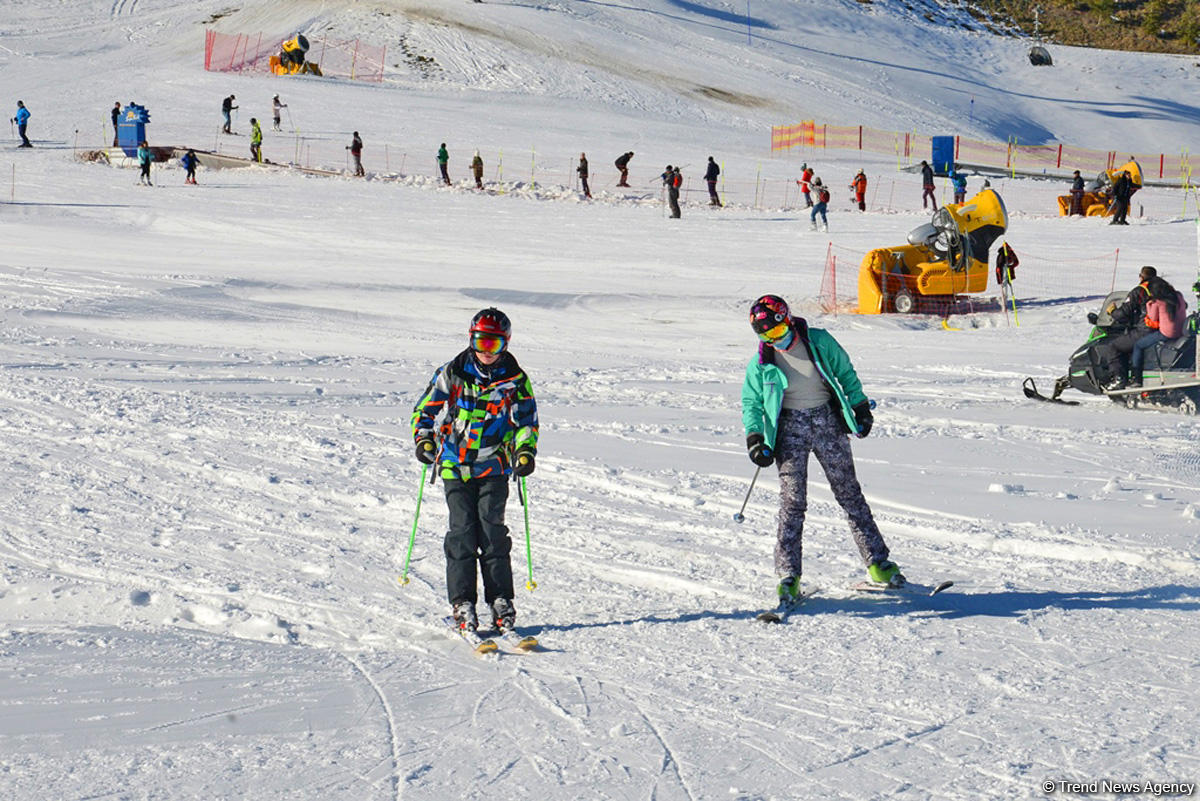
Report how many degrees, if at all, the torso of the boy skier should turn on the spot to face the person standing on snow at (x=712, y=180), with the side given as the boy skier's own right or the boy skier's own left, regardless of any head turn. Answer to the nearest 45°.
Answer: approximately 180°

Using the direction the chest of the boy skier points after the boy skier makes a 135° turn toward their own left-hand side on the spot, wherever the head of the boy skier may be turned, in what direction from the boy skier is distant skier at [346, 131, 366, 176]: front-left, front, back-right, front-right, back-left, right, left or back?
front-left

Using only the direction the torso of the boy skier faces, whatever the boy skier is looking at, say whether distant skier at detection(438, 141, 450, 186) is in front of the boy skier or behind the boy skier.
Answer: behind

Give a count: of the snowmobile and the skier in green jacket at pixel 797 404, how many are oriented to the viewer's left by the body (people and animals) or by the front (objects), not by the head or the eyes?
1

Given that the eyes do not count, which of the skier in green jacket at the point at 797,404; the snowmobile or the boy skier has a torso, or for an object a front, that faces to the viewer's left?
the snowmobile

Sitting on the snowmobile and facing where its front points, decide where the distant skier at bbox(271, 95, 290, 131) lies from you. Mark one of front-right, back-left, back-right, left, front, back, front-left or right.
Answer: front-right

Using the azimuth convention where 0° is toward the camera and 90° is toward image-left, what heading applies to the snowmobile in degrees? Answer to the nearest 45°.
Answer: approximately 90°

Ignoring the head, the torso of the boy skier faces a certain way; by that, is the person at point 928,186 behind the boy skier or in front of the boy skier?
behind

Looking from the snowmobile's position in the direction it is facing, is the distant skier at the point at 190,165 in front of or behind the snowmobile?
in front

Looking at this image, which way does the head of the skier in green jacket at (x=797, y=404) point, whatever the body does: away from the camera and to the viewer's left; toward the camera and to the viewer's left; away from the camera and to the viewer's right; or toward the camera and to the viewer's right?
toward the camera and to the viewer's left

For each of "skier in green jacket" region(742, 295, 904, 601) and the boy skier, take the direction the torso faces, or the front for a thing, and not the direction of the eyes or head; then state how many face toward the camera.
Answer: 2
